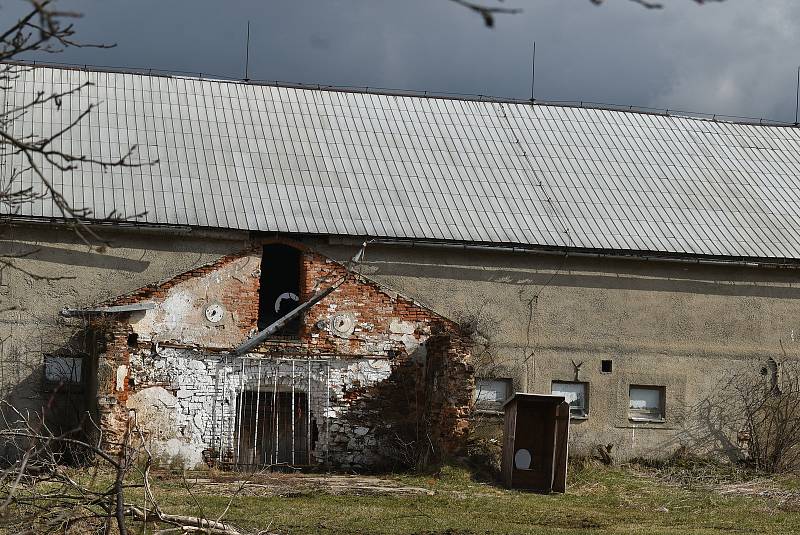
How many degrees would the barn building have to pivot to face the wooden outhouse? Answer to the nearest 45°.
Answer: approximately 45° to its left

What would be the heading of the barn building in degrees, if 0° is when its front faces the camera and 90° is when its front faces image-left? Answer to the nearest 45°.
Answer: approximately 0°

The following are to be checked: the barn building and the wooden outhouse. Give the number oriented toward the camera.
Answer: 2

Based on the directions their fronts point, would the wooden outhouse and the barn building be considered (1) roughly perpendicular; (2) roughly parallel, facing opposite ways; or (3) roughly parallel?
roughly parallel

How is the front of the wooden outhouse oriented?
toward the camera
